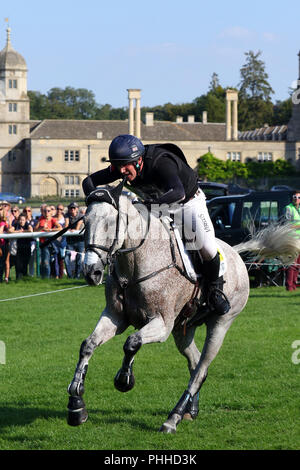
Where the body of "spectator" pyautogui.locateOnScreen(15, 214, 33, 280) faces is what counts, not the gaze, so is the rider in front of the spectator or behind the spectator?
in front

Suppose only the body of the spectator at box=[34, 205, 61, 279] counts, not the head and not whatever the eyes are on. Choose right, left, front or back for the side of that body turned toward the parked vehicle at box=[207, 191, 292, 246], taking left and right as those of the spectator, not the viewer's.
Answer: left

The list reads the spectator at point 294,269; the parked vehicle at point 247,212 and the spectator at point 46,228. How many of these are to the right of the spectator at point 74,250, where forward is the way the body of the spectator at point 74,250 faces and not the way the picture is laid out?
1

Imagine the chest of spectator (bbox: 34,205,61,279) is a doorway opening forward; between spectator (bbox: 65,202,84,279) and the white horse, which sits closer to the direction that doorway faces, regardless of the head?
the white horse

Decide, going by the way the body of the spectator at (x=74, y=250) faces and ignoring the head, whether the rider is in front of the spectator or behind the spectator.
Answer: in front

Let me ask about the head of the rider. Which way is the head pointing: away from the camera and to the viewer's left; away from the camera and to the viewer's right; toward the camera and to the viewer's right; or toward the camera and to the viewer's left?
toward the camera and to the viewer's left

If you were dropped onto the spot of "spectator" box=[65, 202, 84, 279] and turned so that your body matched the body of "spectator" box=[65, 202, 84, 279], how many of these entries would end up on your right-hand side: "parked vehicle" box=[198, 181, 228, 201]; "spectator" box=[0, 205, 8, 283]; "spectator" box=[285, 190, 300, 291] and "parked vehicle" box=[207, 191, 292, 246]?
1

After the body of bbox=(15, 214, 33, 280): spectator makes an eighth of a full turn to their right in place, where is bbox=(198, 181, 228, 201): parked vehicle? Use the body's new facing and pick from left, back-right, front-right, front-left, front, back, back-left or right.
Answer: back

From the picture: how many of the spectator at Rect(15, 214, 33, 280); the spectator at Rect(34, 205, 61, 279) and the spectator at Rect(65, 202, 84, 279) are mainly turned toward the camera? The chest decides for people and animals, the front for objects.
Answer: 3

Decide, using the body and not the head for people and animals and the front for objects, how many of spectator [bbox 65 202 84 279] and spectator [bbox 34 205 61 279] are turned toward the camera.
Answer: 2

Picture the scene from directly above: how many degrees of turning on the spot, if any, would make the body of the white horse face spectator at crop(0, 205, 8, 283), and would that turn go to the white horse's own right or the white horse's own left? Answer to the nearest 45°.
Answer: approximately 135° to the white horse's own right
